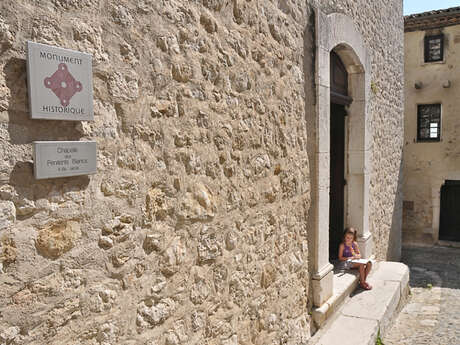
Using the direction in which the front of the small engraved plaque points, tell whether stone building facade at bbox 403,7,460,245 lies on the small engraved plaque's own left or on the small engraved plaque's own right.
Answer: on the small engraved plaque's own left

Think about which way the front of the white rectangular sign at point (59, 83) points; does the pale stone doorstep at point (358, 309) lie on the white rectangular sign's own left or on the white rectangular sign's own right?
on the white rectangular sign's own left

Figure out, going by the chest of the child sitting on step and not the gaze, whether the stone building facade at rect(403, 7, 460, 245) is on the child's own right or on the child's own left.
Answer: on the child's own left

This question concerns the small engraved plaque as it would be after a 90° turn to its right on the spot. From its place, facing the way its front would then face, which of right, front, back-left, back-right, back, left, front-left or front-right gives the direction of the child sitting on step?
back

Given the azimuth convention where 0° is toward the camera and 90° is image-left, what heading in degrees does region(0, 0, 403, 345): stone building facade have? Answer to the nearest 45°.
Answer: approximately 315°

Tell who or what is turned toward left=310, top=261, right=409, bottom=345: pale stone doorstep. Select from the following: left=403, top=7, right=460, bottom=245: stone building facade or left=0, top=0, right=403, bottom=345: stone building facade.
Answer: left=403, top=7, right=460, bottom=245: stone building facade

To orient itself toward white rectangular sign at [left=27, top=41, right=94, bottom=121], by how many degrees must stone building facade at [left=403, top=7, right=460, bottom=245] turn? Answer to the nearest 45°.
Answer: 0° — it already faces it

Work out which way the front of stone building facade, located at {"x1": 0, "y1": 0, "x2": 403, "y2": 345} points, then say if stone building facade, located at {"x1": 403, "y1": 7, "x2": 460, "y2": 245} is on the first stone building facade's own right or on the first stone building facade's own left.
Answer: on the first stone building facade's own left

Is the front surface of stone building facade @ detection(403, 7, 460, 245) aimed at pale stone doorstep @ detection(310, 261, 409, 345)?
yes

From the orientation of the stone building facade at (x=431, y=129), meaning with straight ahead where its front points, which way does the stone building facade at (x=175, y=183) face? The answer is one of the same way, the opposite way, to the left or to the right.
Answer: to the left
